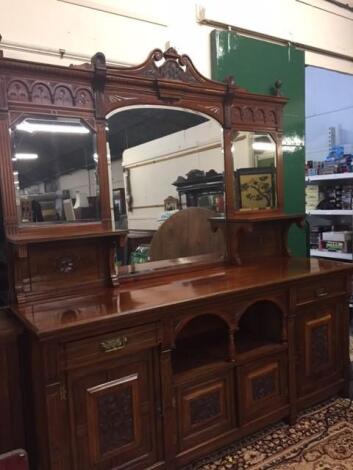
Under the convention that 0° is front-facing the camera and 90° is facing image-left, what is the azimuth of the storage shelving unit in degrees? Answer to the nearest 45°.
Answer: approximately 45°

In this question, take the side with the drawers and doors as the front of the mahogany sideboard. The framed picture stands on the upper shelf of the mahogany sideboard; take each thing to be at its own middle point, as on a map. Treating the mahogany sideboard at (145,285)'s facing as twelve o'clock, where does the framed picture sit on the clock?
The framed picture is roughly at 9 o'clock from the mahogany sideboard.

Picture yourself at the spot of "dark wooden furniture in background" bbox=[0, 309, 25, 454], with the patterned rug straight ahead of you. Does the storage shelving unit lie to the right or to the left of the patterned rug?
left

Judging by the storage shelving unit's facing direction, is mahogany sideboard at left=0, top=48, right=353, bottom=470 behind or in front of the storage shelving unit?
in front

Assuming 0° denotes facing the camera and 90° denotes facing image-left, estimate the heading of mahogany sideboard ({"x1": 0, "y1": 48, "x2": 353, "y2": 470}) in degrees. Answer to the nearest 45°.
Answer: approximately 315°

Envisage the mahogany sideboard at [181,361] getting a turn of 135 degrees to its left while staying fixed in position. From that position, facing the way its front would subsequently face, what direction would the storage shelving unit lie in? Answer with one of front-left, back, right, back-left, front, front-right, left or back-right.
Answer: front-right

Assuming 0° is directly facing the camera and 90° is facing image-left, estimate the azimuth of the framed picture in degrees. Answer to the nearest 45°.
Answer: approximately 0°
